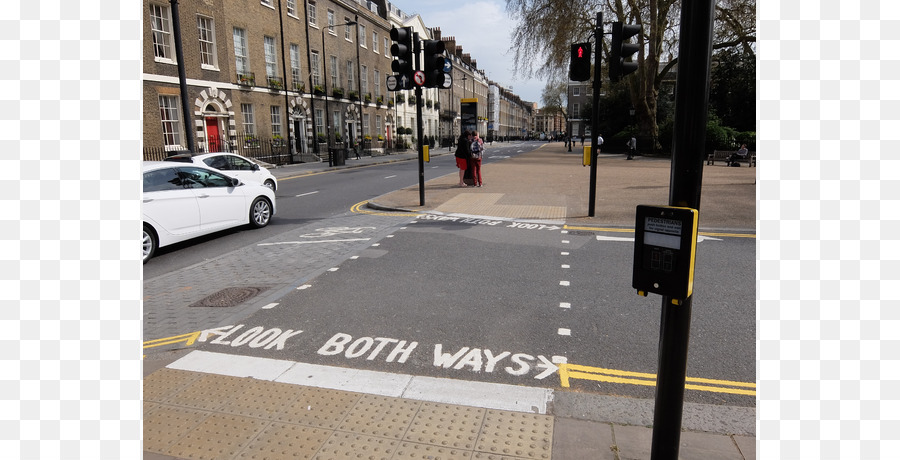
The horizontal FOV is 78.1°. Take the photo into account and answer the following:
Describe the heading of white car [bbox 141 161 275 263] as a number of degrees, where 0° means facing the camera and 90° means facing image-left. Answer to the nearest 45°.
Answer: approximately 225°

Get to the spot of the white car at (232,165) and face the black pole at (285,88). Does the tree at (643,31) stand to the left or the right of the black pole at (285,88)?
right

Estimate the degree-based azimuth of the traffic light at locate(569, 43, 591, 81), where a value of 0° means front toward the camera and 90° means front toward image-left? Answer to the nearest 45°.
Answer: approximately 0°

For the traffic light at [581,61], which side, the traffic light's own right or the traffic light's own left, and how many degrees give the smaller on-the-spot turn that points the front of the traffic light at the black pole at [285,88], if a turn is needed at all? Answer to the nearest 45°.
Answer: approximately 135° to the traffic light's own right

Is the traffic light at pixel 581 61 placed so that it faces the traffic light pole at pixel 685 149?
yes

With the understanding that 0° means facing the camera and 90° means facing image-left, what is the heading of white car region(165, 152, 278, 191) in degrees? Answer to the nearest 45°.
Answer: approximately 225°

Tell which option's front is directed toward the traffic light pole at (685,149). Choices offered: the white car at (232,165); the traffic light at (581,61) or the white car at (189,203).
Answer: the traffic light

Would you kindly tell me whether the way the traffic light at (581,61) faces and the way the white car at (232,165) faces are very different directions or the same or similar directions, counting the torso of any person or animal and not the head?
very different directions
